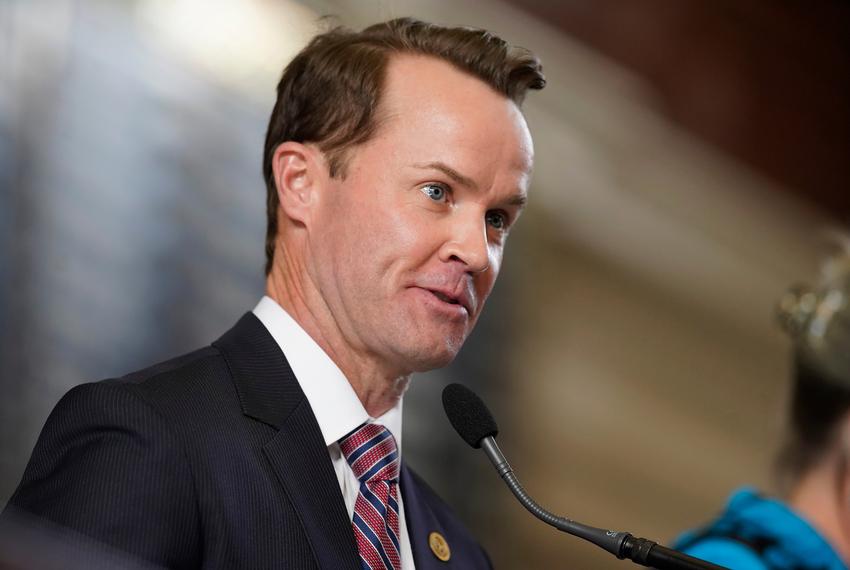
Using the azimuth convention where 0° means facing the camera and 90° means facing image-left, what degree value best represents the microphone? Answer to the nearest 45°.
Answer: approximately 90°

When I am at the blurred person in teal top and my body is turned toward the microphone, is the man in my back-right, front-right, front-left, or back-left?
front-right

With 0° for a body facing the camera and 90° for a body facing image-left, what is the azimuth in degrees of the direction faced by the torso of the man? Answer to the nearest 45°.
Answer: approximately 315°

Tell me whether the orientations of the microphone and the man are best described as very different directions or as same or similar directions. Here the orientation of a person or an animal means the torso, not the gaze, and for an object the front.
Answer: very different directions

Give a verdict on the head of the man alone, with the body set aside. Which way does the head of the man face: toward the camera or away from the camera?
toward the camera

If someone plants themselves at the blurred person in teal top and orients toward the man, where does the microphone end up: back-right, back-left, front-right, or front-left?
front-left

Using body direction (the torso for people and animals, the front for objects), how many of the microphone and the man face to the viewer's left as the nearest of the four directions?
1

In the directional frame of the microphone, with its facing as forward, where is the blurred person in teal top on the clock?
The blurred person in teal top is roughly at 4 o'clock from the microphone.

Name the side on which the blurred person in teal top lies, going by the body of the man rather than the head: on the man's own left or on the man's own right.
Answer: on the man's own left
